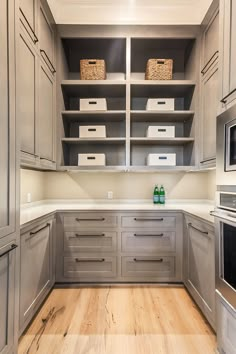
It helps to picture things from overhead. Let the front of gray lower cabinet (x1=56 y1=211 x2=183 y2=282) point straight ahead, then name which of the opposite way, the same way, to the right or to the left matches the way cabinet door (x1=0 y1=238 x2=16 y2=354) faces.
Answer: to the left

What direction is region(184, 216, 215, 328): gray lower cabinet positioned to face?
to the viewer's left

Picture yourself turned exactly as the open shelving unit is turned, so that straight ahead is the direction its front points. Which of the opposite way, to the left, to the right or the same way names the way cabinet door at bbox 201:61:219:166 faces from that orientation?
to the right

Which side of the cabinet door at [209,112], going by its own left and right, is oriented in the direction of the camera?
left

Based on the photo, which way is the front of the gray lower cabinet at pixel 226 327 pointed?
to the viewer's left

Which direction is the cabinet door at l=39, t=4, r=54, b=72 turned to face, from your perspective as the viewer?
facing to the right of the viewer

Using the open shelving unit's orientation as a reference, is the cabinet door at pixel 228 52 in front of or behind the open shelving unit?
in front

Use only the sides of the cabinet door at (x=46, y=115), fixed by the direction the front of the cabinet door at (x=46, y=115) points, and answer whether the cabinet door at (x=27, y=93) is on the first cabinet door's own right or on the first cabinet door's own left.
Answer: on the first cabinet door's own right

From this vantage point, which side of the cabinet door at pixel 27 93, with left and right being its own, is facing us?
right

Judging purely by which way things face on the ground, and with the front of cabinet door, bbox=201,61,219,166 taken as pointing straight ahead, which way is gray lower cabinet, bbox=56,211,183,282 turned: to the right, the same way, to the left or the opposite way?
to the left

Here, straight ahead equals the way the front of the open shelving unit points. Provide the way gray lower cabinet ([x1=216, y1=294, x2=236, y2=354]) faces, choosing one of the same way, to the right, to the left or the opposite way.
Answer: to the right

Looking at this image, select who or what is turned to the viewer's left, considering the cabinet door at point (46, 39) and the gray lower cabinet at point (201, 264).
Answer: the gray lower cabinet
